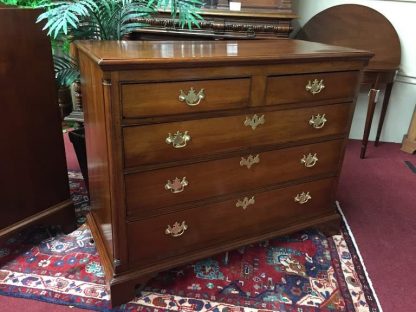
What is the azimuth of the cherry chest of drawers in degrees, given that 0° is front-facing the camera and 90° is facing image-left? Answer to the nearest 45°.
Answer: approximately 315°

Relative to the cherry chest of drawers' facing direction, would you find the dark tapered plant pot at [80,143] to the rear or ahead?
to the rear
